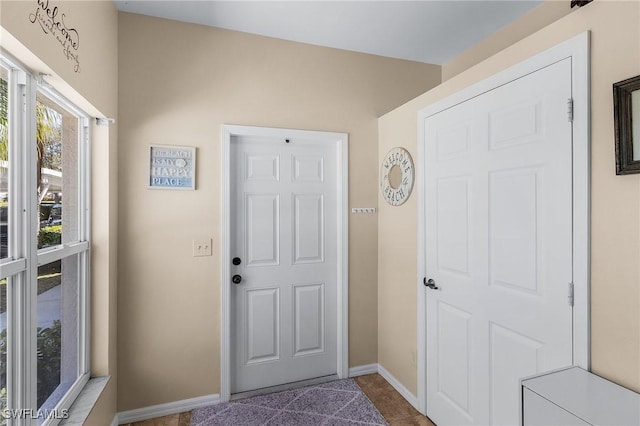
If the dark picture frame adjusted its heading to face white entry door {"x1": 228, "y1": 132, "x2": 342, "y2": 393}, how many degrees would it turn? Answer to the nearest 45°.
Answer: approximately 45° to its right

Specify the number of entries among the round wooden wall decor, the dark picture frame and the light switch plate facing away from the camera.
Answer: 0

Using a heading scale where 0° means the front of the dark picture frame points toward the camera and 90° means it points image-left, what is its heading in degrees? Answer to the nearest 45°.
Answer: approximately 45°

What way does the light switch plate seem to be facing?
toward the camera

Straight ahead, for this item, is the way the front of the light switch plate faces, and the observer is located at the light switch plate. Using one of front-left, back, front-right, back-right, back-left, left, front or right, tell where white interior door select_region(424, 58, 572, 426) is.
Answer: front-left

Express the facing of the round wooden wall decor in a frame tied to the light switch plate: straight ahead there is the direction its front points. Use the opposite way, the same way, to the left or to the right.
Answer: to the right

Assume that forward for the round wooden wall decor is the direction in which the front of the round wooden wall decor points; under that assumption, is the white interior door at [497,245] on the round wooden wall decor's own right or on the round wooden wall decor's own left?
on the round wooden wall decor's own left

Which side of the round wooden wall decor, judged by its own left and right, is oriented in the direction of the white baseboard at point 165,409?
front

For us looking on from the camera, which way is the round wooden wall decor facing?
facing the viewer and to the left of the viewer

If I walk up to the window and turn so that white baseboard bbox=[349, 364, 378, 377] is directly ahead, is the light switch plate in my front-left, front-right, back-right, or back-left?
front-left

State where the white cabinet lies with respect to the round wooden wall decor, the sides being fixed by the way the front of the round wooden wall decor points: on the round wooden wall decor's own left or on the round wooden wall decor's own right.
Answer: on the round wooden wall decor's own left

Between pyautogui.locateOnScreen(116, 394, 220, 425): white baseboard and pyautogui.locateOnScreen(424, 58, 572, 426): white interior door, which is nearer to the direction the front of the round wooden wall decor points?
the white baseboard
